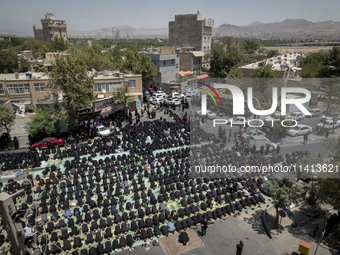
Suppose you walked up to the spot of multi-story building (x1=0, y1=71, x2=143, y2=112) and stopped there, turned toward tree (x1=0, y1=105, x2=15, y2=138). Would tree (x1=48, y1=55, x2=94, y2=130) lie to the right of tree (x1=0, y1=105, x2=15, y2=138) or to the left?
left

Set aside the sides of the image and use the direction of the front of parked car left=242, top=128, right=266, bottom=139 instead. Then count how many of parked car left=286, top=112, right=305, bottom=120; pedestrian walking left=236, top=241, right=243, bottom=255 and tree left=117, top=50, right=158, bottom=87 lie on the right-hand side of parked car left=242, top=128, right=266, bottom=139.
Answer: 1

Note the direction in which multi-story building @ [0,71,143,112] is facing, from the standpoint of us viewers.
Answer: facing the viewer

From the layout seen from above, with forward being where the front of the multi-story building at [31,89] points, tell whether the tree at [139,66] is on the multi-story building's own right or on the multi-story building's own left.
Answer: on the multi-story building's own left

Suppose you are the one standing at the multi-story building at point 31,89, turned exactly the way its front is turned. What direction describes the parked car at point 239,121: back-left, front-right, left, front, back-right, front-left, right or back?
front-left

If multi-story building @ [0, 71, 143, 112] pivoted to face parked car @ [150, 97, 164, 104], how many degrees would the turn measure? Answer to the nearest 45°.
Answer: approximately 90° to its left

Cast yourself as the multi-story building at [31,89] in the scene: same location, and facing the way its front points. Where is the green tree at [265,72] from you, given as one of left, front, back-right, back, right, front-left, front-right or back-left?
left
